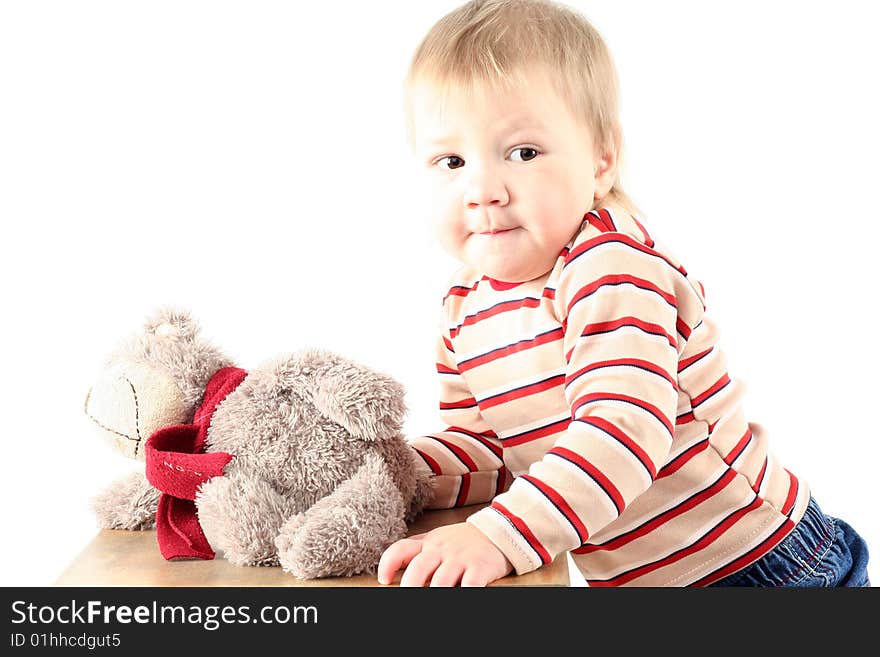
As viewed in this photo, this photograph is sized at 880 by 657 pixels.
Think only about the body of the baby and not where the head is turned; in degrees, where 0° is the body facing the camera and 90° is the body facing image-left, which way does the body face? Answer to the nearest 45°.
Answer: approximately 45°
